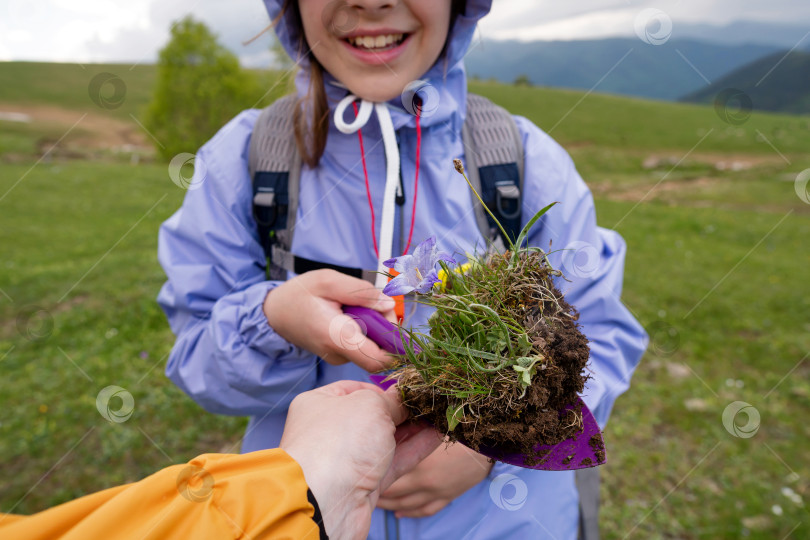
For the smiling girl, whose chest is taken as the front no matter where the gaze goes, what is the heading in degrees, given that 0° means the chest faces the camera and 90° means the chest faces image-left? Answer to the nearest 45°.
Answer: approximately 0°

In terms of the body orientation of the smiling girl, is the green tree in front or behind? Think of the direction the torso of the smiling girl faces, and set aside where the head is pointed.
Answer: behind
